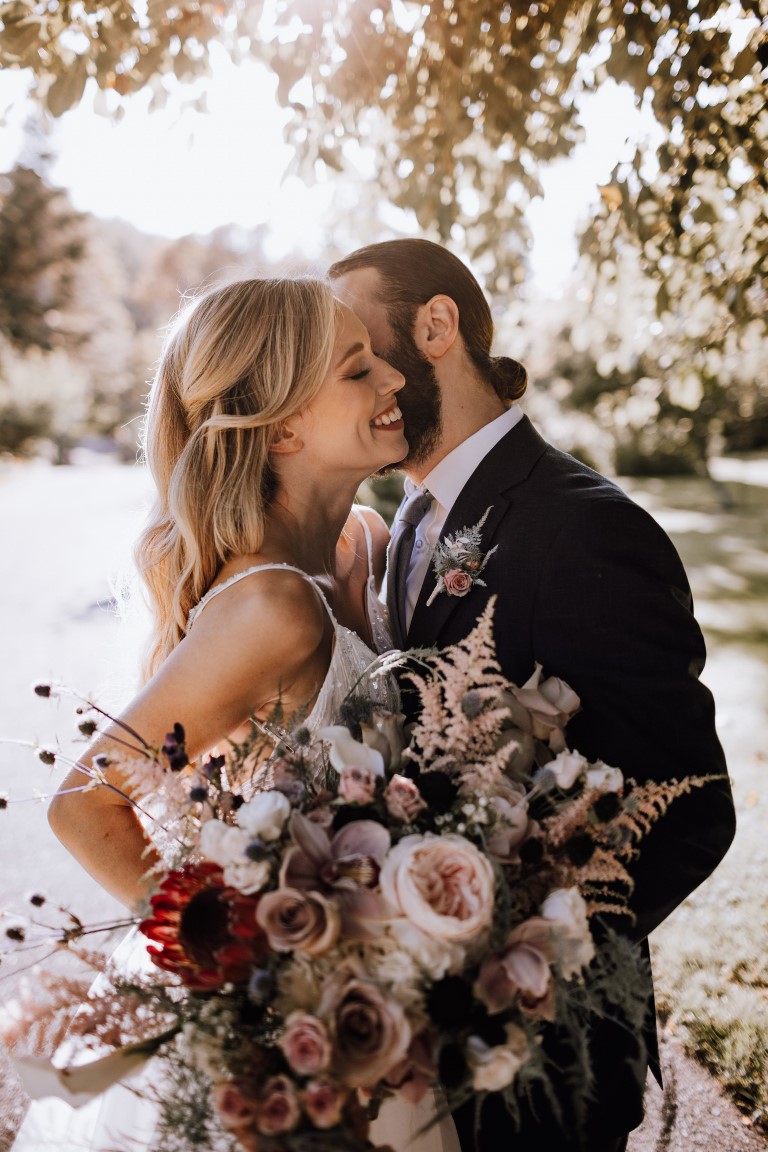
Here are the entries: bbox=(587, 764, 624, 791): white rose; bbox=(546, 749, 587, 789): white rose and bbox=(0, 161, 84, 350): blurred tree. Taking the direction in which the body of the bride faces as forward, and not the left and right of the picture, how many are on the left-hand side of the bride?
1

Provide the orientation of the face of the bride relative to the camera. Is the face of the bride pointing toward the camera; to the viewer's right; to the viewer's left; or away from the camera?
to the viewer's right

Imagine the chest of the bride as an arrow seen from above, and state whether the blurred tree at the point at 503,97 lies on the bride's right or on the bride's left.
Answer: on the bride's left

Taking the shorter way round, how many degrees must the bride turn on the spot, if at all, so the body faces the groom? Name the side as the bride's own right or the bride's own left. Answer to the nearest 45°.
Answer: approximately 45° to the bride's own right

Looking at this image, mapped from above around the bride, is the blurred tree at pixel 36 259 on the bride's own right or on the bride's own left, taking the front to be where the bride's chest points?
on the bride's own left

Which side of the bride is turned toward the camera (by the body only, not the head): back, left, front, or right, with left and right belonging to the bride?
right
